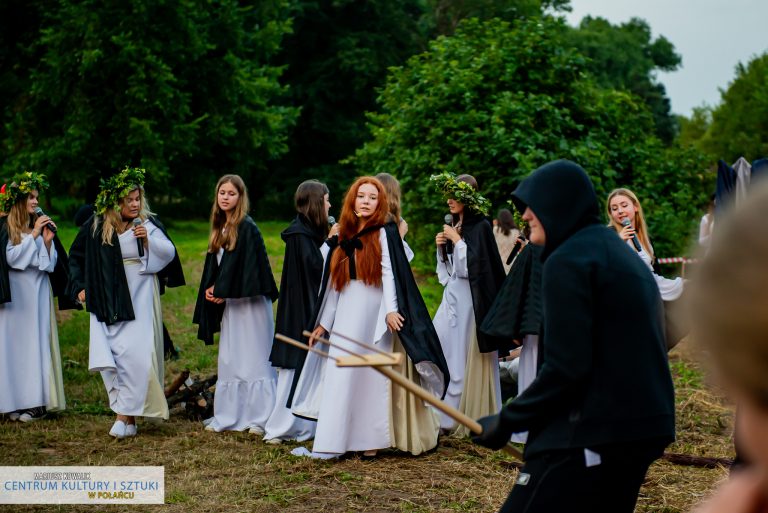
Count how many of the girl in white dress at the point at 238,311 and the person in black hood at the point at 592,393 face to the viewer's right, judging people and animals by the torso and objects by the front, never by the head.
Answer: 0

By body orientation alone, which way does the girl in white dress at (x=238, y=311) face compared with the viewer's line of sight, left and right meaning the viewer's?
facing the viewer and to the left of the viewer

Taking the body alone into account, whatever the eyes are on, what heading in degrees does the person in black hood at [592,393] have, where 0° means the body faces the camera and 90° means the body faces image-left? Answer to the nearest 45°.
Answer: approximately 90°

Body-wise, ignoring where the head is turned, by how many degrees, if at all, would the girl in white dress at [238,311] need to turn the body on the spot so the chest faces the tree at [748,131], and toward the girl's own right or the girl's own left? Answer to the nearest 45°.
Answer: approximately 180°

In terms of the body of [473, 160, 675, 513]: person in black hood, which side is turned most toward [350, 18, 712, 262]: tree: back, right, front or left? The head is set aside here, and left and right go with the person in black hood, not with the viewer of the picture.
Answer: right

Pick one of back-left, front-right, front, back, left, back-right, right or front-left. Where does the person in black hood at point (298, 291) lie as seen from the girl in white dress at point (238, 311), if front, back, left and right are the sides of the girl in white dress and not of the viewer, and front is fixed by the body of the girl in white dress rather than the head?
left

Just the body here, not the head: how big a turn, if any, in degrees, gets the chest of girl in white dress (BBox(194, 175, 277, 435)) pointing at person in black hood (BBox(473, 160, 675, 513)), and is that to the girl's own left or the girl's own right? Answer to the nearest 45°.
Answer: approximately 45° to the girl's own left

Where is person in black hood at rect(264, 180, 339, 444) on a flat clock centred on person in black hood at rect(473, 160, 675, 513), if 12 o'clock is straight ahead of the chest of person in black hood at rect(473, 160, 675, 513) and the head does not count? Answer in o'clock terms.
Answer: person in black hood at rect(264, 180, 339, 444) is roughly at 2 o'clock from person in black hood at rect(473, 160, 675, 513).

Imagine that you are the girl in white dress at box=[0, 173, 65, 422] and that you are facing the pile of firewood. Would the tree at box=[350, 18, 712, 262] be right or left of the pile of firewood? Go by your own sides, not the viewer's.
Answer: left

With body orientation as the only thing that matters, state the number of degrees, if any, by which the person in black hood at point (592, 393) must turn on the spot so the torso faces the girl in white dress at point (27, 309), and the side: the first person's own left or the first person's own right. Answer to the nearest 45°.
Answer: approximately 45° to the first person's own right
